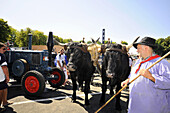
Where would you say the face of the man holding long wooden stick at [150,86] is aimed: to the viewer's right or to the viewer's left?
to the viewer's left

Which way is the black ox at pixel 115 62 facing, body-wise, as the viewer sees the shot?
toward the camera

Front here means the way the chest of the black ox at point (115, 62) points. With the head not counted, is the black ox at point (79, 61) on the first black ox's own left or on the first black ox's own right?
on the first black ox's own right

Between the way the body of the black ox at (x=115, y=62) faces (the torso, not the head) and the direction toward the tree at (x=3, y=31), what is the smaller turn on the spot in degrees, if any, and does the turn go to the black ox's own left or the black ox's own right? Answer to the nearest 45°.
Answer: approximately 135° to the black ox's own right
